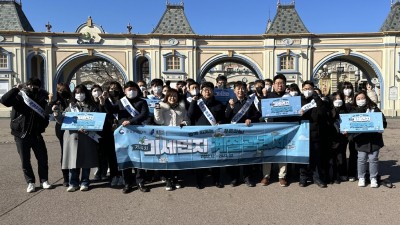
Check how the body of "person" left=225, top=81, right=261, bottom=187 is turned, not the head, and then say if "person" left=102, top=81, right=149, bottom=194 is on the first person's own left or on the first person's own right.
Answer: on the first person's own right

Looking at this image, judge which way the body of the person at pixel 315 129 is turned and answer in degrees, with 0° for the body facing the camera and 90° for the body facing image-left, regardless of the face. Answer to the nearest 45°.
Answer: approximately 45°

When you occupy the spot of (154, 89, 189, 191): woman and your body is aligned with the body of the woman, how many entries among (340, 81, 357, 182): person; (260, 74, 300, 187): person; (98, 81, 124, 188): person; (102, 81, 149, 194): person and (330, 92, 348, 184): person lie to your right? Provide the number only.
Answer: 2

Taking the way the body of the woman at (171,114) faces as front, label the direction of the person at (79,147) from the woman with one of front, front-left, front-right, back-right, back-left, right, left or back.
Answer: right

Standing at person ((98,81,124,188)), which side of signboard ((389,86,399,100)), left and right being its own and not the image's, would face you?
front

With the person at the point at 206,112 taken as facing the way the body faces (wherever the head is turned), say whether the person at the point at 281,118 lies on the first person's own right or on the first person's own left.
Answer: on the first person's own left

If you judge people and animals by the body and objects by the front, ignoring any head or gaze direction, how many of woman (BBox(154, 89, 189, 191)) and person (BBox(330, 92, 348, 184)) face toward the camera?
2
